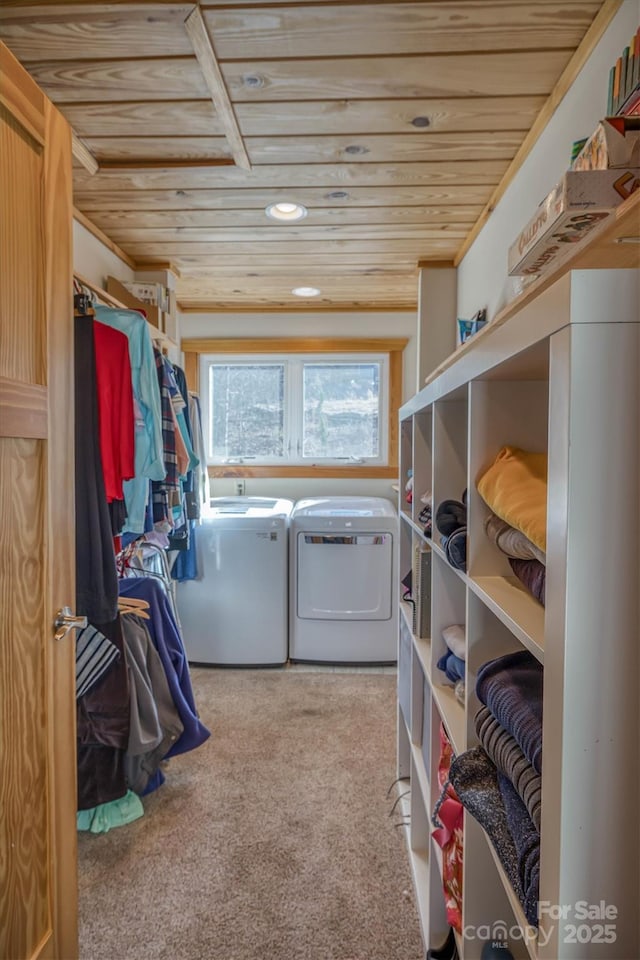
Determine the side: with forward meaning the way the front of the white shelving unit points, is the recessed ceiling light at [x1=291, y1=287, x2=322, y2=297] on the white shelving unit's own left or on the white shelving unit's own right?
on the white shelving unit's own right

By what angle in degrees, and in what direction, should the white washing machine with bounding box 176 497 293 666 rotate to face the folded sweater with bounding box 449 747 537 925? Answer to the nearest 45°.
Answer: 0° — it already faces it

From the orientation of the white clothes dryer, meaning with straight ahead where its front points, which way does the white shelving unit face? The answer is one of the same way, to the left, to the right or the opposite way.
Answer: to the right

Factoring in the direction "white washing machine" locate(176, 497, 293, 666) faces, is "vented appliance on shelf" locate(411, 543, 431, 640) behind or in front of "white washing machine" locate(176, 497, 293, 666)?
in front

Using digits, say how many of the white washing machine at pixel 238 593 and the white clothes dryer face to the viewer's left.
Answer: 0

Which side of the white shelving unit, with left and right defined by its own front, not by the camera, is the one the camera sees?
left

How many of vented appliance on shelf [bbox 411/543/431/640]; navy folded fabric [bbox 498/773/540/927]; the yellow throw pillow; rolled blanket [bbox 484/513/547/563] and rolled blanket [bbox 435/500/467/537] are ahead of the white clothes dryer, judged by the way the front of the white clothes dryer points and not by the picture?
5

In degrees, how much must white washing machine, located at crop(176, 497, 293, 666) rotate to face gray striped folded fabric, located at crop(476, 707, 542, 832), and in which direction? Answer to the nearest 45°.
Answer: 0° — it already faces it
